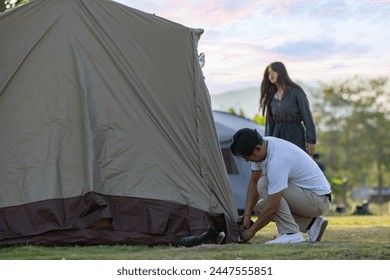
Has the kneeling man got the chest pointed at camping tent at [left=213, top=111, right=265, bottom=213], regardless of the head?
no

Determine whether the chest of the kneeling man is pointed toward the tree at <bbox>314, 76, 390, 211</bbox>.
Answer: no

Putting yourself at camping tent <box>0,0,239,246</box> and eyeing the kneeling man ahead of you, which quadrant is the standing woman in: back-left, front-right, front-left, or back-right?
front-left

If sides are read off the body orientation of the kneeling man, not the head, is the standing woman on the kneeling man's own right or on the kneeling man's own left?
on the kneeling man's own right

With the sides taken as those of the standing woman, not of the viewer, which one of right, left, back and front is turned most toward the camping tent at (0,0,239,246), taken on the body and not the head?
front

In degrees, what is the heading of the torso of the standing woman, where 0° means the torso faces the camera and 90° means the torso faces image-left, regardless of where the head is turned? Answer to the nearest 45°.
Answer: approximately 45°

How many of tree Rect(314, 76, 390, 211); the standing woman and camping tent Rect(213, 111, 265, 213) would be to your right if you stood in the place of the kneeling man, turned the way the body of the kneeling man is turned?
3

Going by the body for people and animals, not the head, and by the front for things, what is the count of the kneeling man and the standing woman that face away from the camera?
0

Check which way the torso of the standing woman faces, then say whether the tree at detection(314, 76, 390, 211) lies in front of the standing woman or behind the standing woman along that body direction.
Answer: behind

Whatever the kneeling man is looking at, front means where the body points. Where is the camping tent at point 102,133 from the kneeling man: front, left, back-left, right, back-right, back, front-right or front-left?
front

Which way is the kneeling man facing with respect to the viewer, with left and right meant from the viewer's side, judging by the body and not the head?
facing to the left of the viewer

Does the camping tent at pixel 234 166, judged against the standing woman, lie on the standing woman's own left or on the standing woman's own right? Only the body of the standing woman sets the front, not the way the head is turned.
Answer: on the standing woman's own right

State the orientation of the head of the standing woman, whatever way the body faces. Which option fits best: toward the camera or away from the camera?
toward the camera
